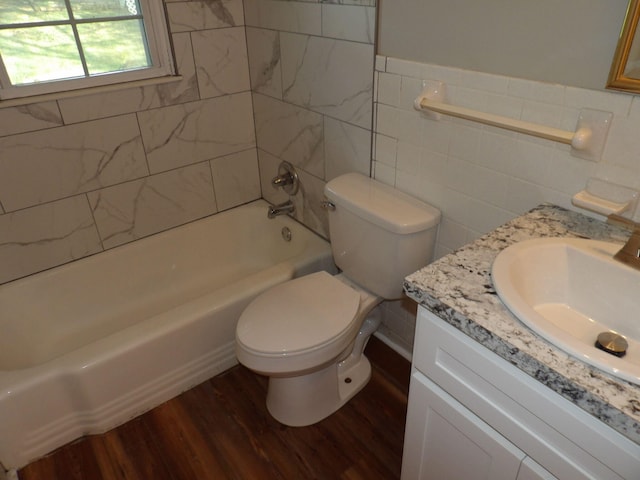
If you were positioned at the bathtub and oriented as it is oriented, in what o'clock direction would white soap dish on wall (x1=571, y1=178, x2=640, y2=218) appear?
The white soap dish on wall is roughly at 12 o'clock from the bathtub.

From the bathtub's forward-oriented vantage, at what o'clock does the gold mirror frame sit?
The gold mirror frame is roughly at 12 o'clock from the bathtub.

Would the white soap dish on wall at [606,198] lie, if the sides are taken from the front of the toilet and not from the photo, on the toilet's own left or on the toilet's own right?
on the toilet's own left

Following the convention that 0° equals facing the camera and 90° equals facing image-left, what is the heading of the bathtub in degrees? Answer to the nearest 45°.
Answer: approximately 315°

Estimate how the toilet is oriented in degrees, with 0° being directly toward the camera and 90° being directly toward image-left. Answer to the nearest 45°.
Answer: approximately 45°

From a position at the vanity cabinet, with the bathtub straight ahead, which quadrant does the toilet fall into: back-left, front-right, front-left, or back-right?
front-right

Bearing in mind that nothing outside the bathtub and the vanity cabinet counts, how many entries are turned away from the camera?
0

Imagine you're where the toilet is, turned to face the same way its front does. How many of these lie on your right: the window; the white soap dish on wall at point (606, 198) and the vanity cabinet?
1

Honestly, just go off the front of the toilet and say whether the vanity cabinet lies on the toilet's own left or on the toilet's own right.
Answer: on the toilet's own left

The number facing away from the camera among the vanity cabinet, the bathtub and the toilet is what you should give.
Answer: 0

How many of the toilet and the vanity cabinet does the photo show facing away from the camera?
0

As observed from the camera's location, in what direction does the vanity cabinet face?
facing the viewer and to the left of the viewer

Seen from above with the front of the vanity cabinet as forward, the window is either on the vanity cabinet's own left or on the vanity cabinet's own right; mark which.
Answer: on the vanity cabinet's own right

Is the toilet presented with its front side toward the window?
no

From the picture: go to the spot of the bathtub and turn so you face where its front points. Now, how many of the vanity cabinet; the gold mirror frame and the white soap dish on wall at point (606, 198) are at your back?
0

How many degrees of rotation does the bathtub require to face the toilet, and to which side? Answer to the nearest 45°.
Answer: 0° — it already faces it
